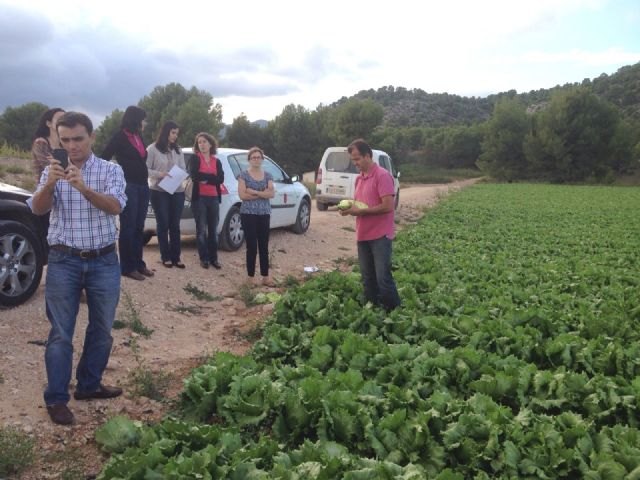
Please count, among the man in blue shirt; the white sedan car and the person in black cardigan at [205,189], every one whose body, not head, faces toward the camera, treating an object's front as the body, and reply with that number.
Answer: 2

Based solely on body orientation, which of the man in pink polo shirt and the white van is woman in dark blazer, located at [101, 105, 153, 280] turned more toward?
the man in pink polo shirt

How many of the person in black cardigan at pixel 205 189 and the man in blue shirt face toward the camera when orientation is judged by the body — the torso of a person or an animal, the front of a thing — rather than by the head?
2

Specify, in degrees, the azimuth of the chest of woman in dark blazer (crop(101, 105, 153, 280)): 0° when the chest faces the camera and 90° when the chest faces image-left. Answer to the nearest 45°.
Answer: approximately 315°

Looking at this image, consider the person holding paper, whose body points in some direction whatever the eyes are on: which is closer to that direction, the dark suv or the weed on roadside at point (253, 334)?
the weed on roadside

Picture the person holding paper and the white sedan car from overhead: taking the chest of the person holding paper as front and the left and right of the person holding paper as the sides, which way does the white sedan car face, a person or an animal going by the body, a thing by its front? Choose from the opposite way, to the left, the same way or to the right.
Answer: to the left

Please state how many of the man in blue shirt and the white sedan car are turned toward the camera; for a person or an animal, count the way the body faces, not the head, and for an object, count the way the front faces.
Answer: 1

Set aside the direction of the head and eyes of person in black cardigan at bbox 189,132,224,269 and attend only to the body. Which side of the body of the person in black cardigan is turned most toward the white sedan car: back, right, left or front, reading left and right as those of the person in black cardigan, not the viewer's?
back

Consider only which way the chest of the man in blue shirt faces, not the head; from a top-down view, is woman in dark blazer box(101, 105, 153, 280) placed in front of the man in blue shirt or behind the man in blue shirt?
behind

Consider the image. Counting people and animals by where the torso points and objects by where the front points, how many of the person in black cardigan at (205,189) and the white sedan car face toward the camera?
1

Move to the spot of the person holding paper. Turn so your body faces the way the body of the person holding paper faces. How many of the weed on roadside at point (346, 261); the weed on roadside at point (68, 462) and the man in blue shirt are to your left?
1
